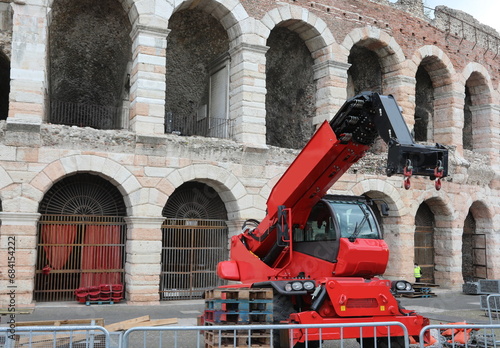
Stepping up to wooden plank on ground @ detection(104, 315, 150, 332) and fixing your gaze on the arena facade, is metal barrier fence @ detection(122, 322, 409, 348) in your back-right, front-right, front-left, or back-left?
back-right

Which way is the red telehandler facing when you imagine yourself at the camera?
facing the viewer and to the right of the viewer

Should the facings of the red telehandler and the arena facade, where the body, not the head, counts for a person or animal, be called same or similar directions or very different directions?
same or similar directions

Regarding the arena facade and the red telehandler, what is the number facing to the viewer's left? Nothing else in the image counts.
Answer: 0

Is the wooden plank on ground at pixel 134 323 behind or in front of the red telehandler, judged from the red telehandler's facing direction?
behind
